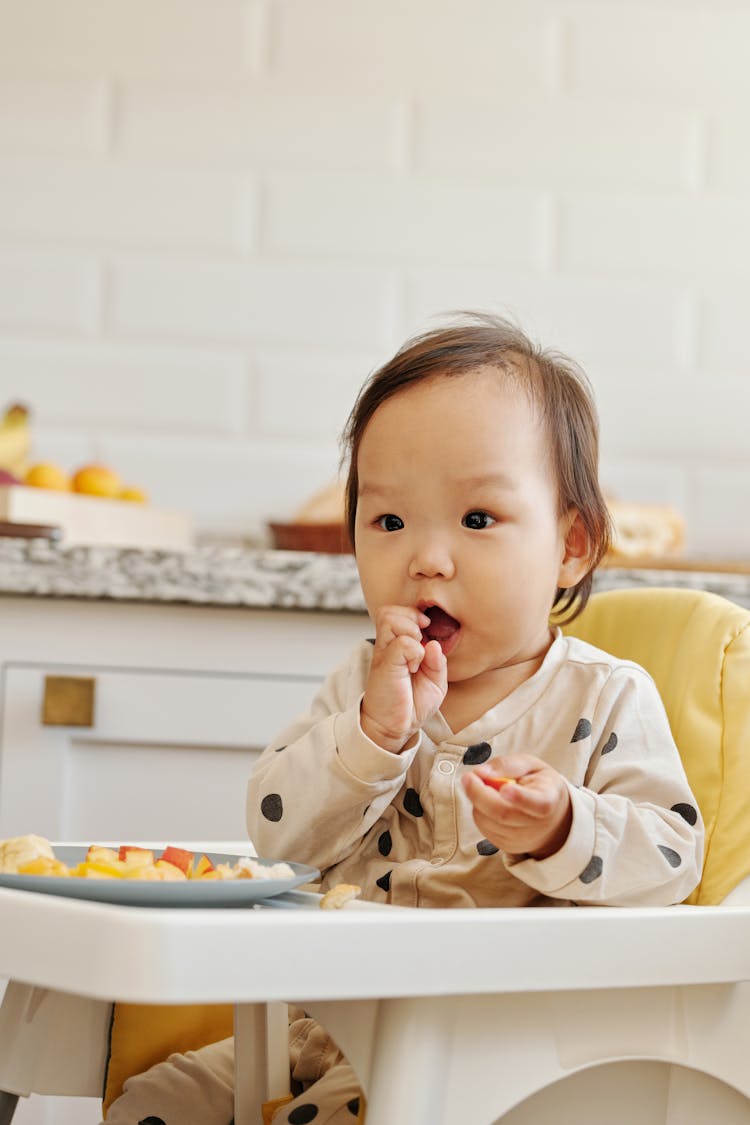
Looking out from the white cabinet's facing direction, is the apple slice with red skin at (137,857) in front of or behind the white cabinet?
in front

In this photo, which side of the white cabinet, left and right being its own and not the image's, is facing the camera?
front

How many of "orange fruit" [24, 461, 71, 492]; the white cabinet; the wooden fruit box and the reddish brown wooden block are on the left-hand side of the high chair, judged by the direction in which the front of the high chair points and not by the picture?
0

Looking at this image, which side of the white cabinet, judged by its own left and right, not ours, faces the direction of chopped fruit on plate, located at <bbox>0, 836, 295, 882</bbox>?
front

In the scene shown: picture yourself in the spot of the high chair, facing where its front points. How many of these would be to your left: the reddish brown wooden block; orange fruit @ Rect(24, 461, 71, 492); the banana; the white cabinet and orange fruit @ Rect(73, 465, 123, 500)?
0

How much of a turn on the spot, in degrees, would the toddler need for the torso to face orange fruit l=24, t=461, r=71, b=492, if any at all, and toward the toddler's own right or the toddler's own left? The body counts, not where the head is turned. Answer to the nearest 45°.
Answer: approximately 90° to the toddler's own right

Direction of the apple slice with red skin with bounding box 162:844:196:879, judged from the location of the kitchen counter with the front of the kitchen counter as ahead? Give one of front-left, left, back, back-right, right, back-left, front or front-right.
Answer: front

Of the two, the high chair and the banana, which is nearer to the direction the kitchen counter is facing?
the high chair

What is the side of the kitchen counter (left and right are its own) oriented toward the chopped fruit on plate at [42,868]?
front

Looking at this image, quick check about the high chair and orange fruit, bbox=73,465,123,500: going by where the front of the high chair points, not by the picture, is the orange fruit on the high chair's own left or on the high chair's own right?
on the high chair's own right

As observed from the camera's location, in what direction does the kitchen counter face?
facing the viewer

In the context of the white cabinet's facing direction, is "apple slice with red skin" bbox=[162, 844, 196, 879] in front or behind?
in front

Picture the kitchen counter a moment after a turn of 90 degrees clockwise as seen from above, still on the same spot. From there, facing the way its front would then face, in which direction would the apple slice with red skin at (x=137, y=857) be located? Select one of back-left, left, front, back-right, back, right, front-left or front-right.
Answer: left

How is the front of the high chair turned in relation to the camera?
facing the viewer and to the left of the viewer

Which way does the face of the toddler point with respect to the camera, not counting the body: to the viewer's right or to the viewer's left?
to the viewer's left

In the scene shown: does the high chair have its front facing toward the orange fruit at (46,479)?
no
